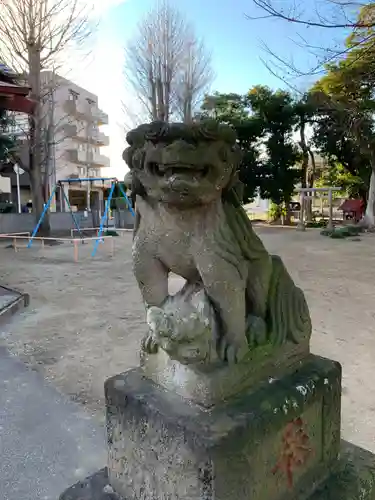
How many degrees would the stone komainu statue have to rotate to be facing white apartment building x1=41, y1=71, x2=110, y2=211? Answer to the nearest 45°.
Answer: approximately 135° to its right

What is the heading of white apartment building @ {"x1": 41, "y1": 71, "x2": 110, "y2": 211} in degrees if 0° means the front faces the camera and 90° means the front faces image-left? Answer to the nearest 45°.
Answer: approximately 315°

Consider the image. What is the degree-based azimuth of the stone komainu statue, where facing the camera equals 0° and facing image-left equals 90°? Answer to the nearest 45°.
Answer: approximately 45°

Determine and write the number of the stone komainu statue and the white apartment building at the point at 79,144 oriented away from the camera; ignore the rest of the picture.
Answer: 0

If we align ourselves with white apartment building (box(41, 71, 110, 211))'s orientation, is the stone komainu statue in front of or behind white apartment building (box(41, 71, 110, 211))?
in front
